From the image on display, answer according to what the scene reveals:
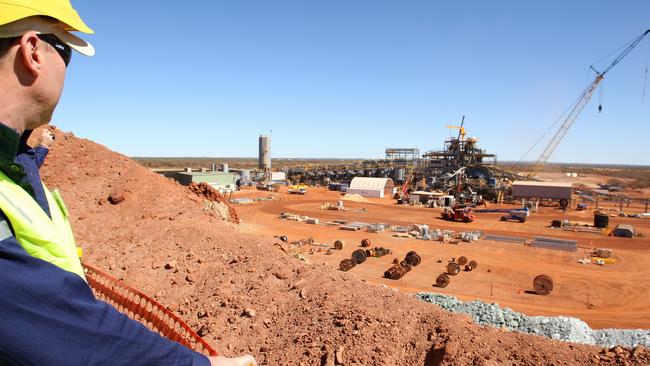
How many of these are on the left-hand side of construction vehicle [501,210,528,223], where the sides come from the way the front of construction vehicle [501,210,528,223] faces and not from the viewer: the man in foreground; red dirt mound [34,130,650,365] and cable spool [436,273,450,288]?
3

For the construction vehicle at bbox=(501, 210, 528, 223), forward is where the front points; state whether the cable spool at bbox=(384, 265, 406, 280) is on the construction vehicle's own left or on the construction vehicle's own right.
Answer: on the construction vehicle's own left

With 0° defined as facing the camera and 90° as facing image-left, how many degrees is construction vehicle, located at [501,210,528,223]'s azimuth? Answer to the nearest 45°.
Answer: approximately 90°

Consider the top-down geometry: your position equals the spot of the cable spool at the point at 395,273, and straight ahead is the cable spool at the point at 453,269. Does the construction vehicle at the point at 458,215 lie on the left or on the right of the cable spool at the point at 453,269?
left

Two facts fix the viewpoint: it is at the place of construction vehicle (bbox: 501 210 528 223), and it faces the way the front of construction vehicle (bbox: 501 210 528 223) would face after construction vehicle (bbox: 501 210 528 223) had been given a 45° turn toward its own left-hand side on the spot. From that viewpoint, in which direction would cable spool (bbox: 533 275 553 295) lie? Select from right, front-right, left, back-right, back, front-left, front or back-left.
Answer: front-left

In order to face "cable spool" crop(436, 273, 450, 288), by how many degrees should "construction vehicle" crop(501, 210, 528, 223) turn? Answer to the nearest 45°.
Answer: approximately 90° to its left

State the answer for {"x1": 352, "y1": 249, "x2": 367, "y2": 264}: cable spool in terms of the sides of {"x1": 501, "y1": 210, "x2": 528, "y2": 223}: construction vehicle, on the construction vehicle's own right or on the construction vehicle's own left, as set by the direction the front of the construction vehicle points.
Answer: on the construction vehicle's own left

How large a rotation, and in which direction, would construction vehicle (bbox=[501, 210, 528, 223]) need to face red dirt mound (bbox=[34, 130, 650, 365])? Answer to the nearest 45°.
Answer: approximately 90° to its left

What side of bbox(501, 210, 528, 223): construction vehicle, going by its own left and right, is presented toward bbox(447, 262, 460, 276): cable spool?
left

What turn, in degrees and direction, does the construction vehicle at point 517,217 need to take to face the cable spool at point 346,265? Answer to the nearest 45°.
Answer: approximately 90° to its left

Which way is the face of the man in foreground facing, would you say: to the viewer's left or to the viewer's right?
to the viewer's right

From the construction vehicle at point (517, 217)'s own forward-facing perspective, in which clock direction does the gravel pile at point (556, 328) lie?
The gravel pile is roughly at 9 o'clock from the construction vehicle.
